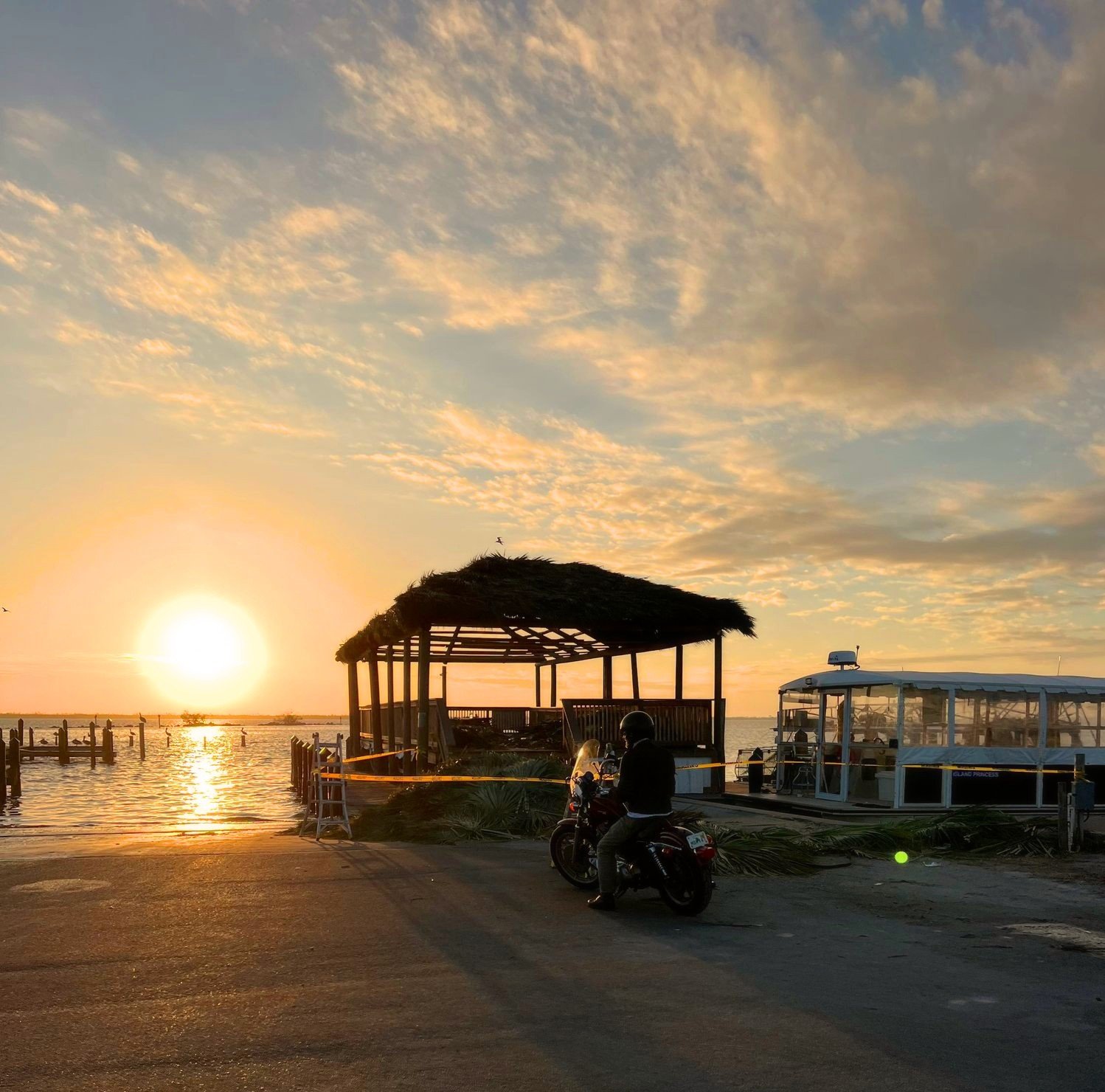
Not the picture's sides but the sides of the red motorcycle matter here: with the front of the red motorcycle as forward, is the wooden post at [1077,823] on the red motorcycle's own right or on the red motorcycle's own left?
on the red motorcycle's own right

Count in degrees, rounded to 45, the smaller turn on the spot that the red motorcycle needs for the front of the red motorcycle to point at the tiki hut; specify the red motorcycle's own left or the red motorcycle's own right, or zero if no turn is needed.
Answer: approximately 45° to the red motorcycle's own right

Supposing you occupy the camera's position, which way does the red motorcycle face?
facing away from the viewer and to the left of the viewer

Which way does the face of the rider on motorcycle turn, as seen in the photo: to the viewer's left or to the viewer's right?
to the viewer's left
